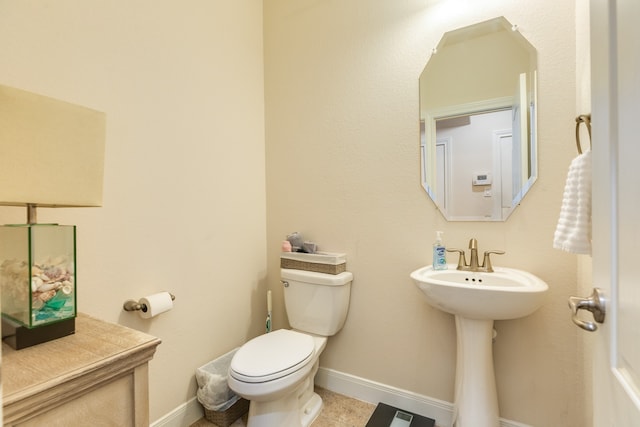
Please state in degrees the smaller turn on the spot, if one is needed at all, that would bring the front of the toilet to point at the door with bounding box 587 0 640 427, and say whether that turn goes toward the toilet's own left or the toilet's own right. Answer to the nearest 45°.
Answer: approximately 90° to the toilet's own left

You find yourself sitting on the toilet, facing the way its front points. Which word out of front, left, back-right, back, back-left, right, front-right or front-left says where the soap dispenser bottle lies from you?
back-left

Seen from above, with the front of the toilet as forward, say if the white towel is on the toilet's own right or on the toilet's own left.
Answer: on the toilet's own left

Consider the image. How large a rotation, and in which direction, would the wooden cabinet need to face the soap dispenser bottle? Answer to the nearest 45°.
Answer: approximately 45° to its left

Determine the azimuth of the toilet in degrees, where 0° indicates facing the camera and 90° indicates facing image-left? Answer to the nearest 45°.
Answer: approximately 45°

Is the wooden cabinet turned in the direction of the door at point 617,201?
yes

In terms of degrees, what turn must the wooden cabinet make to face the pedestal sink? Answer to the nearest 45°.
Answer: approximately 45° to its left

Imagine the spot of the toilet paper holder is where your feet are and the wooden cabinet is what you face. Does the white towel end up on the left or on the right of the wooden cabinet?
left
